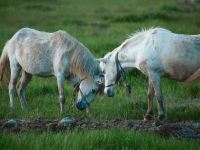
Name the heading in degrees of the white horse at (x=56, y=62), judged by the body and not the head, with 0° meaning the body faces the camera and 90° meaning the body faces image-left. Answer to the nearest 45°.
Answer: approximately 270°

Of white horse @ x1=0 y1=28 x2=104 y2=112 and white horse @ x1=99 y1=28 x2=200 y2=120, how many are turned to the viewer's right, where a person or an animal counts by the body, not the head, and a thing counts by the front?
1

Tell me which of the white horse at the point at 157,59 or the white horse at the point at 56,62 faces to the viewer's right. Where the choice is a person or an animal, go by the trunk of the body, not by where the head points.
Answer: the white horse at the point at 56,62

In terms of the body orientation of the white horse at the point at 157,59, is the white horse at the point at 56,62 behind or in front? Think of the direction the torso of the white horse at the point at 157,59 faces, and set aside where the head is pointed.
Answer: in front

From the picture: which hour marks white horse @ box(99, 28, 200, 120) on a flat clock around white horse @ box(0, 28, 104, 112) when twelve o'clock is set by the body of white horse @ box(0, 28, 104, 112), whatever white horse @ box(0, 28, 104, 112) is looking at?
white horse @ box(99, 28, 200, 120) is roughly at 1 o'clock from white horse @ box(0, 28, 104, 112).

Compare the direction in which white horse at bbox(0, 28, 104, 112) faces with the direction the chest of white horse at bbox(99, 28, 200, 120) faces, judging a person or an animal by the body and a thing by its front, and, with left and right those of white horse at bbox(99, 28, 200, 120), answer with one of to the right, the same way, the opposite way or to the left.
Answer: the opposite way

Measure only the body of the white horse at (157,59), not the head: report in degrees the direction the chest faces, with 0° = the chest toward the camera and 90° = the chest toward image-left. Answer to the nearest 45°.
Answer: approximately 90°
